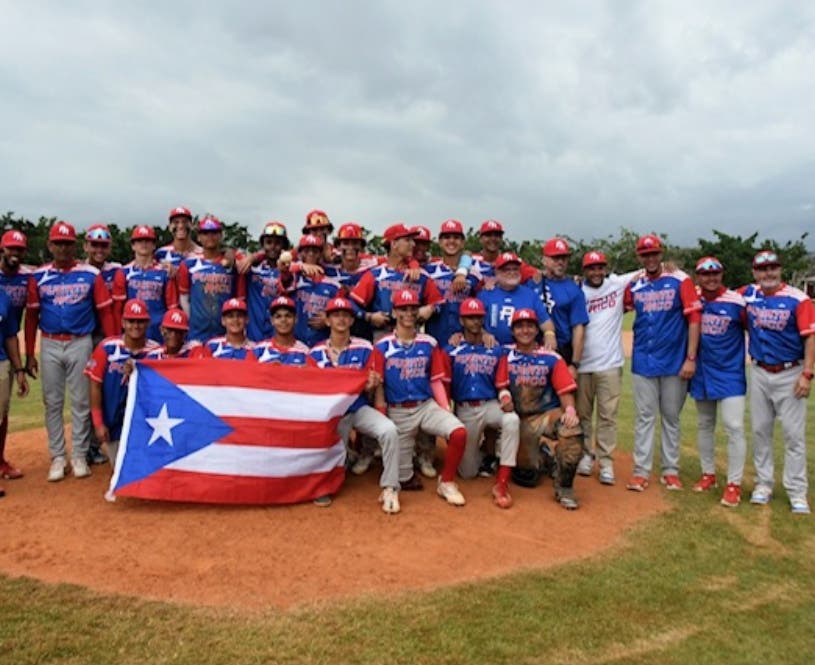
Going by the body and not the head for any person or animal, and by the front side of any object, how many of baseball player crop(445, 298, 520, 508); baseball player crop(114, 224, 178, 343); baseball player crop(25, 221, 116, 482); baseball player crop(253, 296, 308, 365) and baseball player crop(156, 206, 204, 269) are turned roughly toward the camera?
5

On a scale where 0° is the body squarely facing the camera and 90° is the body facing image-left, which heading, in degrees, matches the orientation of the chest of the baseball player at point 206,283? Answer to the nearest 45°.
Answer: approximately 0°

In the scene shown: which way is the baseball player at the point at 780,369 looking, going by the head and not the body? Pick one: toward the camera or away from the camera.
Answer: toward the camera

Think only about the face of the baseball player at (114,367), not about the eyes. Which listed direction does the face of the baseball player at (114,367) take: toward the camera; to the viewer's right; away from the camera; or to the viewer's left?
toward the camera

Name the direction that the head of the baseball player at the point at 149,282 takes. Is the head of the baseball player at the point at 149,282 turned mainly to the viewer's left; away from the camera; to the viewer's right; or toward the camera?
toward the camera

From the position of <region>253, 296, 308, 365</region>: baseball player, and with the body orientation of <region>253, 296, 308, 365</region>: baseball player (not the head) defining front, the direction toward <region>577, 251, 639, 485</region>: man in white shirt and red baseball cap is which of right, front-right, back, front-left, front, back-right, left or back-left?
left

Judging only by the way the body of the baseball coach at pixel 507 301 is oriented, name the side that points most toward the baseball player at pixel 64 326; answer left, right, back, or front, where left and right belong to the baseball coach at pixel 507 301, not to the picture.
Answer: right

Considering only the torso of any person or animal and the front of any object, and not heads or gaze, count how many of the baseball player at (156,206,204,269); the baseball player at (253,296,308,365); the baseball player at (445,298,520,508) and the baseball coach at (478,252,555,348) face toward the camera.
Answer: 4

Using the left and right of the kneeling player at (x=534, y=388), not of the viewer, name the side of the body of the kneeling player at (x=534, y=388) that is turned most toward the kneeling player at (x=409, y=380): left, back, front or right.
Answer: right

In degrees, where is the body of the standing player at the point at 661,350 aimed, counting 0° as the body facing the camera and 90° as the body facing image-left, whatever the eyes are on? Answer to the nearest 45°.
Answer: approximately 0°

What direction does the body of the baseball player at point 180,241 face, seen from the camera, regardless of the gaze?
toward the camera

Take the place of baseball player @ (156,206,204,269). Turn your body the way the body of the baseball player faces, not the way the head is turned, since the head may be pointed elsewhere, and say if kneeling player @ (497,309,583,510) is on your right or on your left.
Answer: on your left

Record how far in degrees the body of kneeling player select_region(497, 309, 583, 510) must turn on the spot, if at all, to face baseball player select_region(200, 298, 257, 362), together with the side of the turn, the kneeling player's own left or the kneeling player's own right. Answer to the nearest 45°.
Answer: approximately 90° to the kneeling player's own right

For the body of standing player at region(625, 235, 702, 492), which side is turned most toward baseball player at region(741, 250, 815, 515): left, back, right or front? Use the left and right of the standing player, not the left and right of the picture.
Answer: left

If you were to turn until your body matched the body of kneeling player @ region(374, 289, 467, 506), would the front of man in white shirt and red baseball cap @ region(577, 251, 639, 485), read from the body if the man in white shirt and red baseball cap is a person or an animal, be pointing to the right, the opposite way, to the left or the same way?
the same way

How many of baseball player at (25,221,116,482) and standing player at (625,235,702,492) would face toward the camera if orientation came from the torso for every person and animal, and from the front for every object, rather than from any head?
2

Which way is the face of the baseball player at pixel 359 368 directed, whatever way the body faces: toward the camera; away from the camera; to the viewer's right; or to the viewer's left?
toward the camera

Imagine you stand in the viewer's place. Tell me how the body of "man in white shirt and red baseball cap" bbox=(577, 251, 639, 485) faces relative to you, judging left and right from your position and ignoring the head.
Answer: facing the viewer

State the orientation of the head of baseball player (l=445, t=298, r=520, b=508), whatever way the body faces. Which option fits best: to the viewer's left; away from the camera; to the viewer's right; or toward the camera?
toward the camera

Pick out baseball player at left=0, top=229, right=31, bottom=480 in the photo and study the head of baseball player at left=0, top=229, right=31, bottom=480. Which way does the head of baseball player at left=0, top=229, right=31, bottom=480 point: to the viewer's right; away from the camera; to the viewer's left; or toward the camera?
toward the camera

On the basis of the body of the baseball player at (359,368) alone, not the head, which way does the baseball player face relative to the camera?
toward the camera
